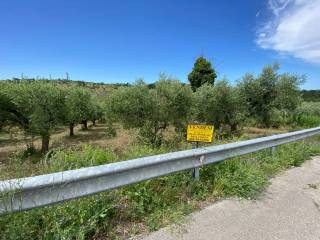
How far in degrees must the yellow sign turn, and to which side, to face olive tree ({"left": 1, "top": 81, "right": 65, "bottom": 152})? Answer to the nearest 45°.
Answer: approximately 135° to its right

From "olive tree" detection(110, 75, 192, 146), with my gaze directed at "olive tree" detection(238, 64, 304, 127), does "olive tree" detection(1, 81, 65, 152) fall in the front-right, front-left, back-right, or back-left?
back-left

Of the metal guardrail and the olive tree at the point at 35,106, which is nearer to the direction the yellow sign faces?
the metal guardrail

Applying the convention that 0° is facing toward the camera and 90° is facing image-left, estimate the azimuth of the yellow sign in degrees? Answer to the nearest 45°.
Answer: approximately 0°

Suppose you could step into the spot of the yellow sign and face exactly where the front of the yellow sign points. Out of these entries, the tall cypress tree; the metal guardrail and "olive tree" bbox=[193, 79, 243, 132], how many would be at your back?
2

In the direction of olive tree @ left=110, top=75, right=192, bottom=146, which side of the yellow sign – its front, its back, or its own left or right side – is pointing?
back

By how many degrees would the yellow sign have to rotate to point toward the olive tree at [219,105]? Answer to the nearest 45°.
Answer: approximately 180°

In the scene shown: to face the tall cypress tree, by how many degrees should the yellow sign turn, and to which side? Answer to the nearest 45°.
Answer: approximately 180°
